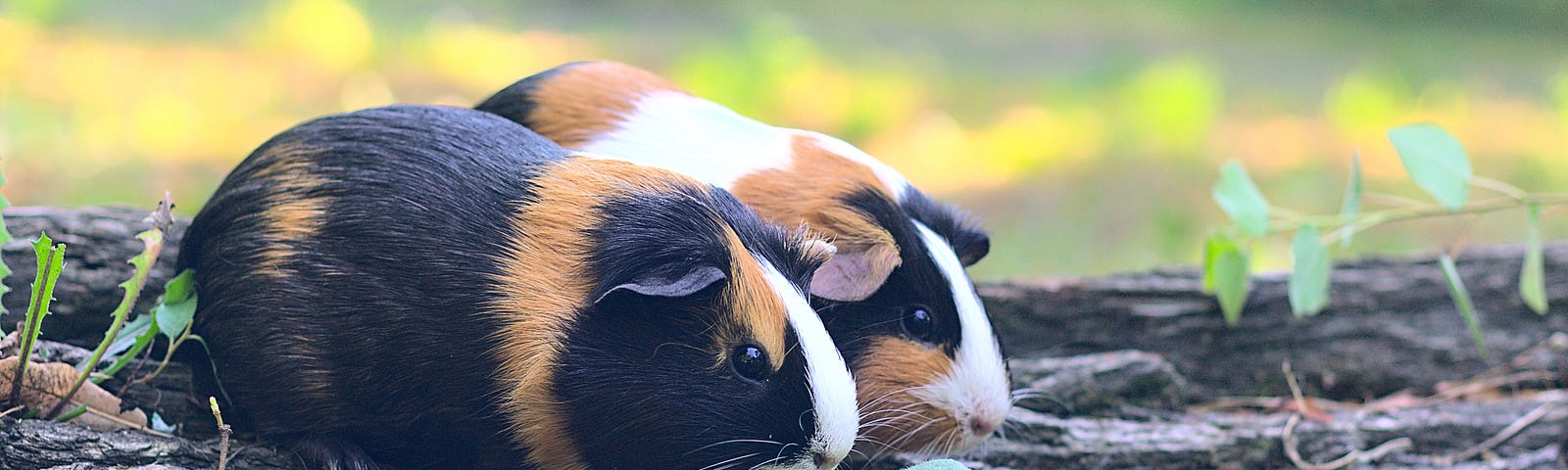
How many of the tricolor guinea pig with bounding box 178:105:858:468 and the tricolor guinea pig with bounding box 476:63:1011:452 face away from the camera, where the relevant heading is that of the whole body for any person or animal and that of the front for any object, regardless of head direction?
0

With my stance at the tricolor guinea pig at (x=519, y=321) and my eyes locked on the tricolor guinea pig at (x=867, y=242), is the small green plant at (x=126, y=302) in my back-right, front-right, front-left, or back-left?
back-left

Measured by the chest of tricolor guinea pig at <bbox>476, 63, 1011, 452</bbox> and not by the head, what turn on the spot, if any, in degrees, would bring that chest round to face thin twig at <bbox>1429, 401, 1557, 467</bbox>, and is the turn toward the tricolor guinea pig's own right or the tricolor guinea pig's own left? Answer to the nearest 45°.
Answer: approximately 45° to the tricolor guinea pig's own left

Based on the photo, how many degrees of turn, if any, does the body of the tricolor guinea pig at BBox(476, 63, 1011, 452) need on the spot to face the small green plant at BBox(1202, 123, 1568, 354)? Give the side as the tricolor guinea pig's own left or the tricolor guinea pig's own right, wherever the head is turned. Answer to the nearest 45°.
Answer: approximately 90° to the tricolor guinea pig's own left

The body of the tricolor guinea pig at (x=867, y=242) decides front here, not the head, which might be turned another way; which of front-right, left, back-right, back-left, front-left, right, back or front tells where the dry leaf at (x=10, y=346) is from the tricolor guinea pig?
back-right

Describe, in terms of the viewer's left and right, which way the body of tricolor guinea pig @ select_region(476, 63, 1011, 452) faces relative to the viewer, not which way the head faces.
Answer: facing the viewer and to the right of the viewer
